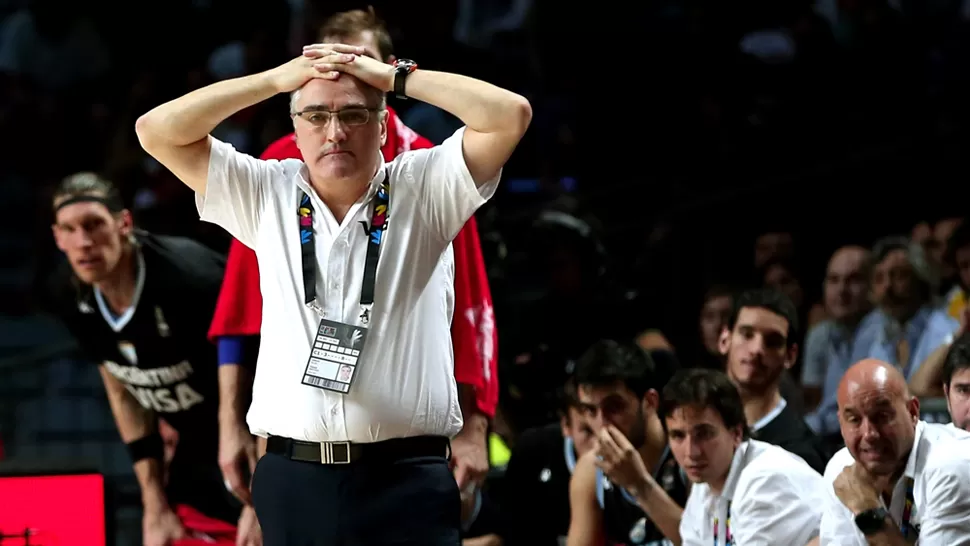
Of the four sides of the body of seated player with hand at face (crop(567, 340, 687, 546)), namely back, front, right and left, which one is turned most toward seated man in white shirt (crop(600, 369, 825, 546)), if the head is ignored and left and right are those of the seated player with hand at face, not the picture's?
left

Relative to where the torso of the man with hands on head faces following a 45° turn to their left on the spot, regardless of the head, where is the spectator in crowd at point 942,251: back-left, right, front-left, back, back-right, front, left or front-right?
left

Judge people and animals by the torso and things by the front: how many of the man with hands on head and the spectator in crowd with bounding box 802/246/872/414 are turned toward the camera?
2

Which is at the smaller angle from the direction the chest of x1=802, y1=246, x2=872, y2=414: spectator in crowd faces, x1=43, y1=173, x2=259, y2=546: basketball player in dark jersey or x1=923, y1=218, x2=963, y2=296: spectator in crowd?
the basketball player in dark jersey

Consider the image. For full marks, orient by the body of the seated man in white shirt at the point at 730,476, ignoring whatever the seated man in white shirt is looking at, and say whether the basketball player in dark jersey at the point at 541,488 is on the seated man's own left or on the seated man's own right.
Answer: on the seated man's own right

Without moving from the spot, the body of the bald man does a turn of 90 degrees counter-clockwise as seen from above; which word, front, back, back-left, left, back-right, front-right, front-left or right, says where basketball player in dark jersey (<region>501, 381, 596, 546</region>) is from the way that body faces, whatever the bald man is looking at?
back

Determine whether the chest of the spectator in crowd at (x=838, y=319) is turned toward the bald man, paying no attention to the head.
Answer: yes

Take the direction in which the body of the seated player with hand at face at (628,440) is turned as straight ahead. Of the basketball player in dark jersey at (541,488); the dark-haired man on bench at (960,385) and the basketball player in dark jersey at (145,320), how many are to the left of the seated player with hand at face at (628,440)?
1
